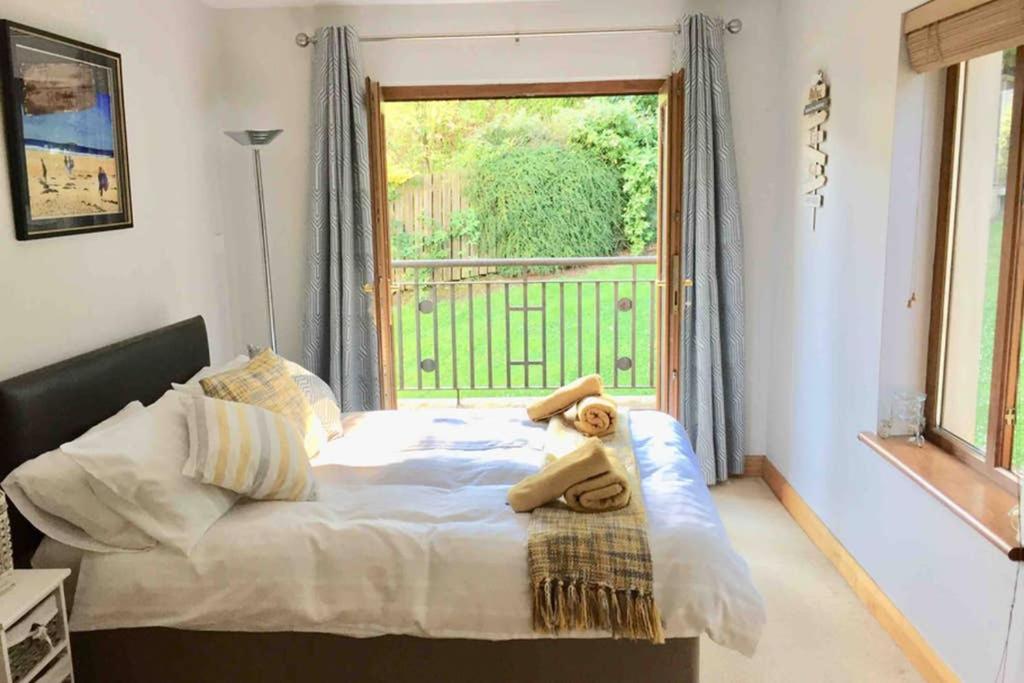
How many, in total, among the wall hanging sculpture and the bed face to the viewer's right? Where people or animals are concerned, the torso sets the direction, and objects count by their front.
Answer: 1

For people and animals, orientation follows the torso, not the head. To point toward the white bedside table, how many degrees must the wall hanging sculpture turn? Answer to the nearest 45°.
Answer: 0° — it already faces it

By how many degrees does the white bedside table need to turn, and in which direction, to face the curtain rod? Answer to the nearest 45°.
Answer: approximately 90° to its left

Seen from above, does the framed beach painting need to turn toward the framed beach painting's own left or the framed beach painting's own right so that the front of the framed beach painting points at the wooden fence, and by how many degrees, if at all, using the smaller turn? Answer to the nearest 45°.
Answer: approximately 90° to the framed beach painting's own left

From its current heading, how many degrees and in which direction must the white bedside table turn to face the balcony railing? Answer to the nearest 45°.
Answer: approximately 90° to its left

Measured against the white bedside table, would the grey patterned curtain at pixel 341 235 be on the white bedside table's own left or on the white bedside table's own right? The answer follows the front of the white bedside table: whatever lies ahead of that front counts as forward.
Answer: on the white bedside table's own left

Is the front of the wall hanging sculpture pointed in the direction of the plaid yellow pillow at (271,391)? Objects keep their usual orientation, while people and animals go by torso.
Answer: yes

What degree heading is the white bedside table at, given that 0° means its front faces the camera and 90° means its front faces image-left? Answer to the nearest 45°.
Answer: approximately 315°

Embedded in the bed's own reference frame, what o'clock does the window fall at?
The window is roughly at 12 o'clock from the bed.

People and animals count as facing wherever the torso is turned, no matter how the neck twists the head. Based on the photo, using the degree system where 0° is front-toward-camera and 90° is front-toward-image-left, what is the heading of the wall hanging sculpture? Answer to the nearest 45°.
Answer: approximately 45°

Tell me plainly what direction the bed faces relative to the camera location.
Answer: facing to the right of the viewer
